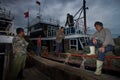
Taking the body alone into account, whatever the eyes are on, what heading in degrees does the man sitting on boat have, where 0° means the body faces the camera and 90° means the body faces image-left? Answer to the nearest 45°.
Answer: approximately 45°
